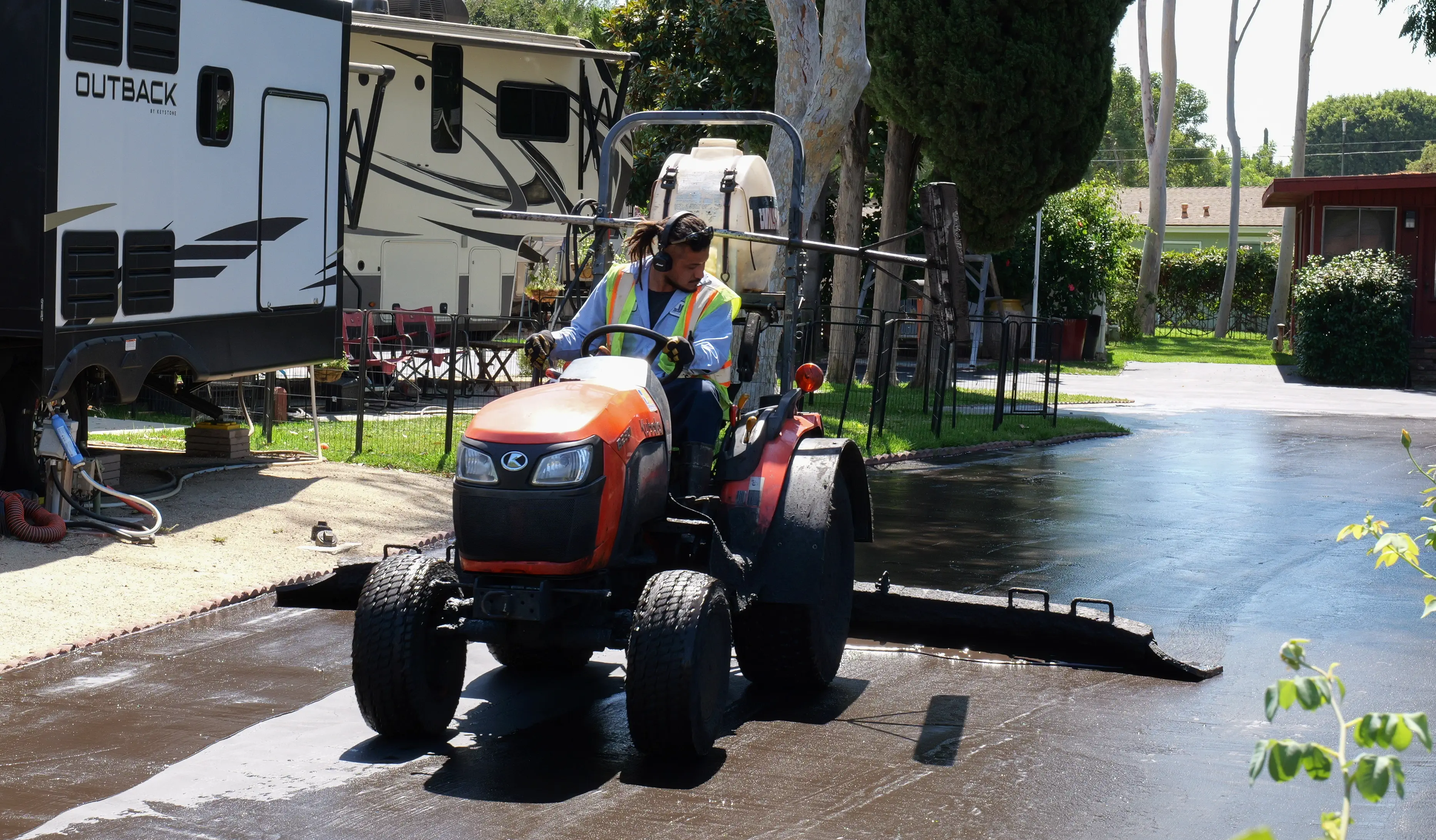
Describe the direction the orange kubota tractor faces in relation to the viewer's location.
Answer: facing the viewer and to the left of the viewer

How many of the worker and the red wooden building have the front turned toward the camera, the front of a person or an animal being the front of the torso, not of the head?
2

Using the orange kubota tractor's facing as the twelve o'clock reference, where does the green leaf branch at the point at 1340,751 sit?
The green leaf branch is roughly at 10 o'clock from the orange kubota tractor.

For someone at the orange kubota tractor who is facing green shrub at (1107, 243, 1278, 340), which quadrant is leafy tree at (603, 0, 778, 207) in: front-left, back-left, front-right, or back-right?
front-left

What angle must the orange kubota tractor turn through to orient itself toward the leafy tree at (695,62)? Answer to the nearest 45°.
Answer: approximately 135° to its right

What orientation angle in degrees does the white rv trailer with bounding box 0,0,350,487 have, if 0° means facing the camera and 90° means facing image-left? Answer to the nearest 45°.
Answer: approximately 45°

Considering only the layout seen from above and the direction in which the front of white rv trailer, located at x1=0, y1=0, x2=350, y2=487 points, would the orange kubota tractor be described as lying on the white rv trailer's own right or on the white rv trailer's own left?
on the white rv trailer's own left

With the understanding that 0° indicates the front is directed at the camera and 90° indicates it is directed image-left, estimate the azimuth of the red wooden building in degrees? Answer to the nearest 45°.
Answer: approximately 0°

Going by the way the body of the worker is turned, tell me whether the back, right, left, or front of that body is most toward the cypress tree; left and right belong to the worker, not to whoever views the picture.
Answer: back

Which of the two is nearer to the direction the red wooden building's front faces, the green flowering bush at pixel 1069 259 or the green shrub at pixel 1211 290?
the green flowering bush

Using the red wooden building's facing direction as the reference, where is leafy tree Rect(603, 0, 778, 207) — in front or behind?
in front
